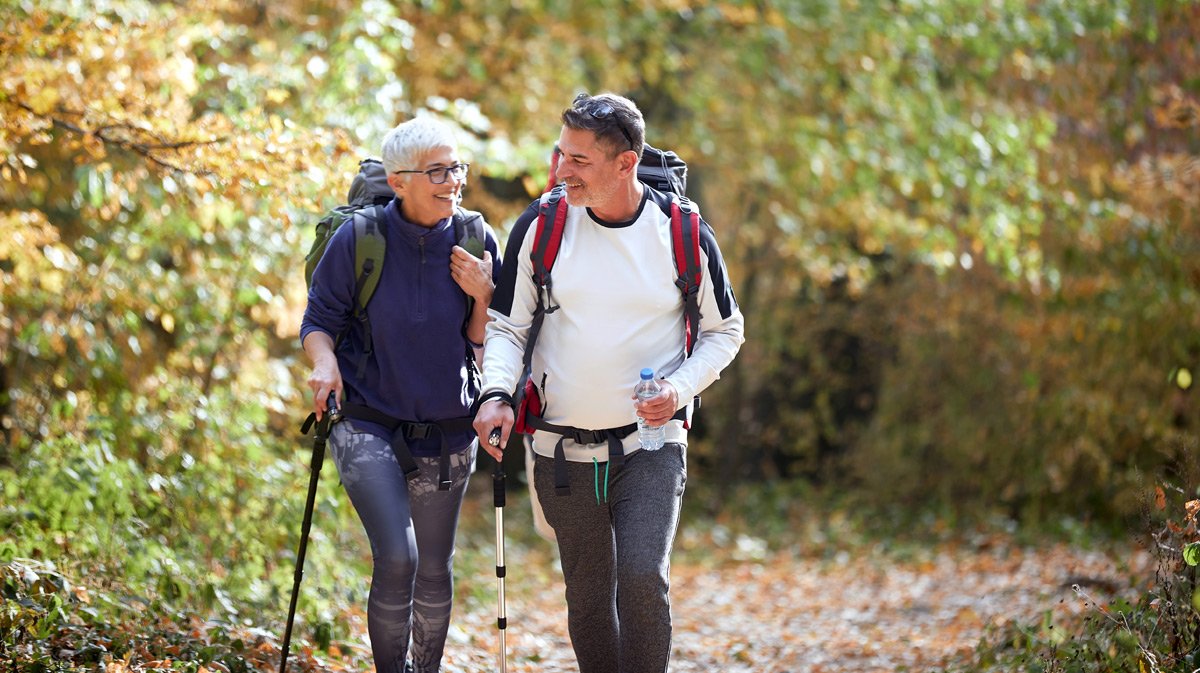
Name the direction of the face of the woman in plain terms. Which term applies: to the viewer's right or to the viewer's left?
to the viewer's right

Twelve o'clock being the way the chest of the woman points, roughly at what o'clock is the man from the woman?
The man is roughly at 10 o'clock from the woman.

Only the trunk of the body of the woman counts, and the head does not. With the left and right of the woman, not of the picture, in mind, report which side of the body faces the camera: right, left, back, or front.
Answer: front

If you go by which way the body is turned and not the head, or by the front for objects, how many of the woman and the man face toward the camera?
2

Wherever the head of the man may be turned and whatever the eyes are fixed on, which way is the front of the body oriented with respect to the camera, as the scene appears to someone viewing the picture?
toward the camera

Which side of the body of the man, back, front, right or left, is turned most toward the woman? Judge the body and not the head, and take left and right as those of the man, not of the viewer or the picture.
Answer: right
